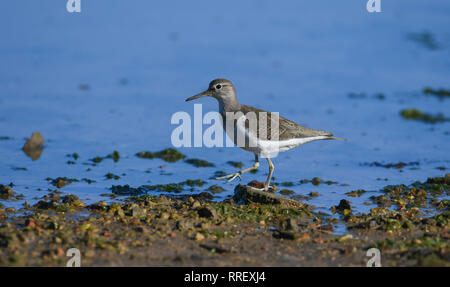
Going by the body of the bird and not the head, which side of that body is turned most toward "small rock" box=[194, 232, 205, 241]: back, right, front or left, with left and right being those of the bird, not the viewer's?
left

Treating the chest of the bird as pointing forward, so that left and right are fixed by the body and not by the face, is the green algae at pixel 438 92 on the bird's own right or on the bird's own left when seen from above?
on the bird's own right

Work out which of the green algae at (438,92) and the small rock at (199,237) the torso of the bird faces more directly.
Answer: the small rock

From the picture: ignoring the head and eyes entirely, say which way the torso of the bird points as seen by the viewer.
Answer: to the viewer's left

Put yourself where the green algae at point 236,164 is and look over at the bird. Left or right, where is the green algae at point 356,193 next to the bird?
left

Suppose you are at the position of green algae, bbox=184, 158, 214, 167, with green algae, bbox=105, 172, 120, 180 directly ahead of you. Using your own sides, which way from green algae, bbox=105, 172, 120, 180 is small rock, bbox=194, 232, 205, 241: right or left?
left

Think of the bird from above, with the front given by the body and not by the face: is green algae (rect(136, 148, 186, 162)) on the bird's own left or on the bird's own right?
on the bird's own right

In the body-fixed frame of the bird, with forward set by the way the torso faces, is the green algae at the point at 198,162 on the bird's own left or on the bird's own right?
on the bird's own right

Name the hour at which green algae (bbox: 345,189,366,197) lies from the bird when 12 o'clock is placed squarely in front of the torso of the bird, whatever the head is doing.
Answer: The green algae is roughly at 5 o'clock from the bird.

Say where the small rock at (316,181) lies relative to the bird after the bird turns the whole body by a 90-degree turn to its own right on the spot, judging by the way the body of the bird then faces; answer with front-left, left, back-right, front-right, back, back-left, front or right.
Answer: front-right

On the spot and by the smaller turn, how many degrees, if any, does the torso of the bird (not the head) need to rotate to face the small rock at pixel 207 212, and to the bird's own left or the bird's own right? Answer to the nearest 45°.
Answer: approximately 45° to the bird's own left

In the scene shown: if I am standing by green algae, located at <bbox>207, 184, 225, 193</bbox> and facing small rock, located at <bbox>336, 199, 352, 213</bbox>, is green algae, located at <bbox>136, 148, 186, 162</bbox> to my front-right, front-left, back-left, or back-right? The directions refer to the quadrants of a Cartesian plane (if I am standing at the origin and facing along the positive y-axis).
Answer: back-left
